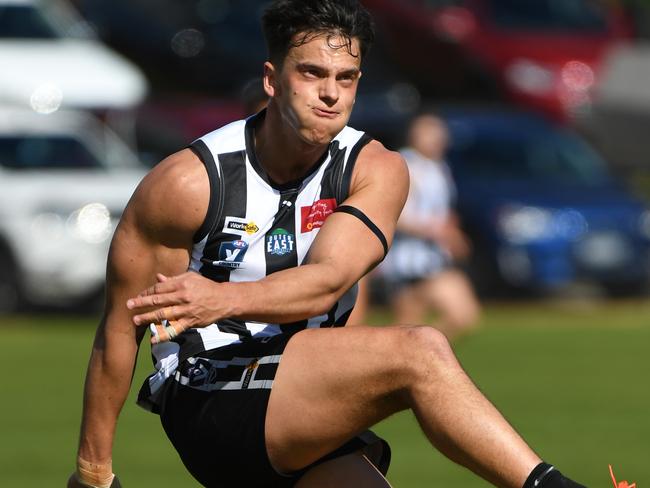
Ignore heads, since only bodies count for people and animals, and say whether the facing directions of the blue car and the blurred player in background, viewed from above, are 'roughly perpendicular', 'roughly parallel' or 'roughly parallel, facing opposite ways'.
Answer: roughly parallel

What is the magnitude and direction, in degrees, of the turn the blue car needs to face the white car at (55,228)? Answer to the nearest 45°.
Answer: approximately 90° to its right

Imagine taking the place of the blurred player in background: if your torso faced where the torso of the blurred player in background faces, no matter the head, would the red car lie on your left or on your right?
on your left

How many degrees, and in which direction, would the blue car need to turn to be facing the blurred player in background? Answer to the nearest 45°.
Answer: approximately 45° to its right

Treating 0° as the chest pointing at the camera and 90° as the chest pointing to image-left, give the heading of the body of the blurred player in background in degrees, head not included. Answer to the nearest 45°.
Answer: approximately 315°

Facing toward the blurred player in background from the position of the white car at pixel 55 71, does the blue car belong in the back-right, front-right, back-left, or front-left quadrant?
front-left

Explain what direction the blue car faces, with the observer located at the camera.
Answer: facing the viewer and to the right of the viewer

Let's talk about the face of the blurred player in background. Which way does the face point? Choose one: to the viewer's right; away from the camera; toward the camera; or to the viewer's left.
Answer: toward the camera

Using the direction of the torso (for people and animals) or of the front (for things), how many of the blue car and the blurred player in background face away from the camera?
0

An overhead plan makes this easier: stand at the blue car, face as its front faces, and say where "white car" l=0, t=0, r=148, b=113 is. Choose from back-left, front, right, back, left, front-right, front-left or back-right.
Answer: back-right

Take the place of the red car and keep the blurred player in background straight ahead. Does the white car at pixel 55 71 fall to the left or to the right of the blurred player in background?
right
